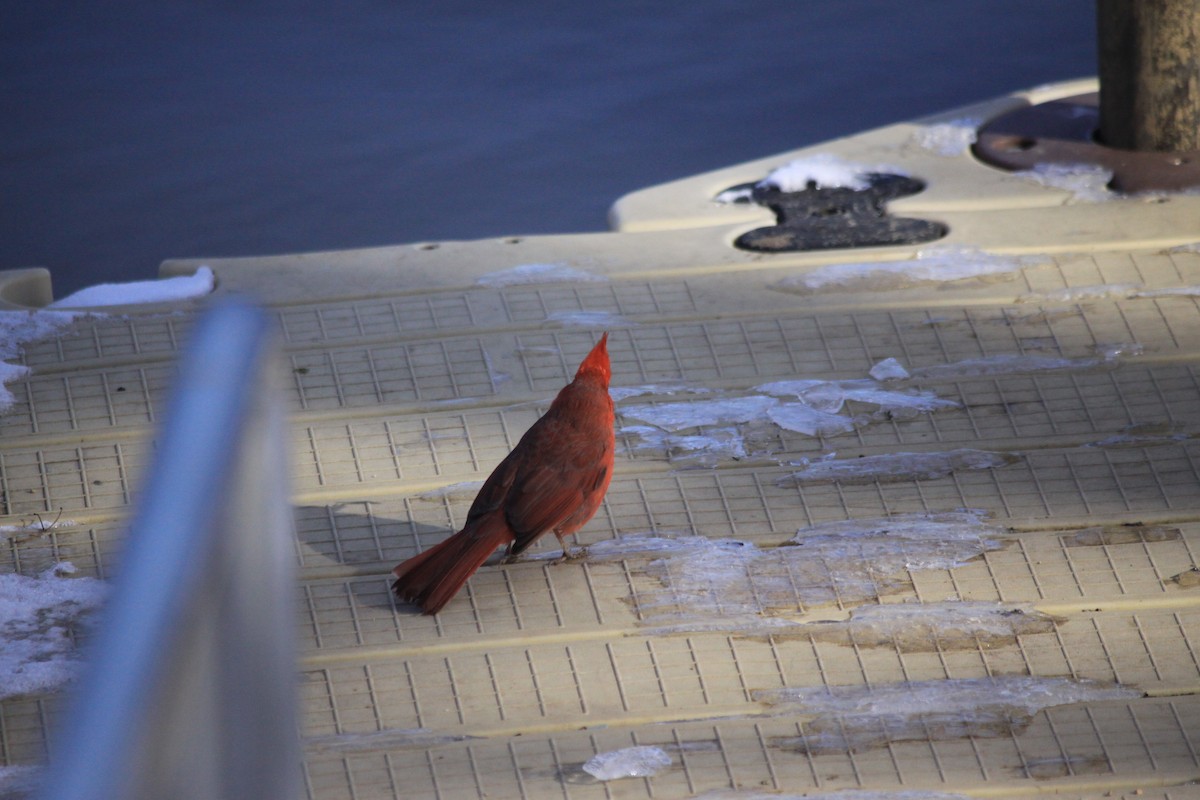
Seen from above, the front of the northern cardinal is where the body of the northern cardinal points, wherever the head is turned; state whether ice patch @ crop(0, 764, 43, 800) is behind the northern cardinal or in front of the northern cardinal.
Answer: behind

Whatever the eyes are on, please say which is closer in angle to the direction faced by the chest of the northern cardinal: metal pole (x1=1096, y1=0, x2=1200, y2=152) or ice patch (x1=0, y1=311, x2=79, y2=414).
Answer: the metal pole

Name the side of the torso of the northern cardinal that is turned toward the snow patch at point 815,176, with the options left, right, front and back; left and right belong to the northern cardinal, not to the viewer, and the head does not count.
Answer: front

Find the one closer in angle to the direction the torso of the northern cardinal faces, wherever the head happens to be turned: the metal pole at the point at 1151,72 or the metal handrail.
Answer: the metal pole

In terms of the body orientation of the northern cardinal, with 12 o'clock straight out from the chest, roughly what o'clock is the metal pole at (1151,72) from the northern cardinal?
The metal pole is roughly at 12 o'clock from the northern cardinal.

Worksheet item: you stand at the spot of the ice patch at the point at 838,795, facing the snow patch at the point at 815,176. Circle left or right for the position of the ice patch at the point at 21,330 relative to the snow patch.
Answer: left

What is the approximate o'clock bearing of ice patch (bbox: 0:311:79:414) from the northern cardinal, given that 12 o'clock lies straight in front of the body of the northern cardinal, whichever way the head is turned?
The ice patch is roughly at 9 o'clock from the northern cardinal.

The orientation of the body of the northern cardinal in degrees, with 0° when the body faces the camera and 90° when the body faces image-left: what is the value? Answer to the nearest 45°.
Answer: approximately 225°
